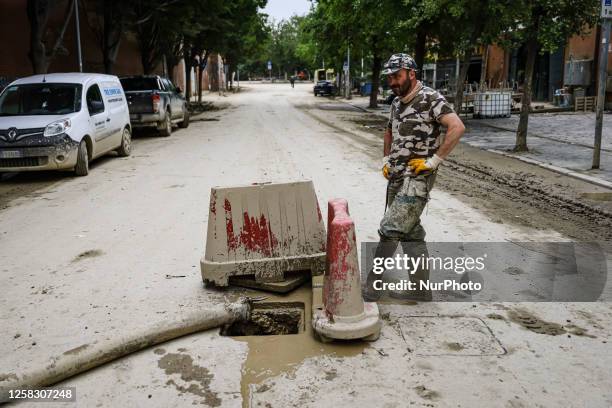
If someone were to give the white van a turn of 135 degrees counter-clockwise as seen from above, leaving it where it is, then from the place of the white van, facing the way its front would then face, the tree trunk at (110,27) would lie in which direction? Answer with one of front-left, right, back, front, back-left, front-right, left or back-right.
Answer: left

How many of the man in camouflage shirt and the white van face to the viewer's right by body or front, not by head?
0

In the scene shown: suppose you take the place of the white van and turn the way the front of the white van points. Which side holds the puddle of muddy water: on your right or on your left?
on your left

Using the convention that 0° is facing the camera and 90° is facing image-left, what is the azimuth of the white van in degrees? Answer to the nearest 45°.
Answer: approximately 45°

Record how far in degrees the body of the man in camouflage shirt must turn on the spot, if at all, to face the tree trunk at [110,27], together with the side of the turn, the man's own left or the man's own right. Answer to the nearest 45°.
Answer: approximately 90° to the man's own right

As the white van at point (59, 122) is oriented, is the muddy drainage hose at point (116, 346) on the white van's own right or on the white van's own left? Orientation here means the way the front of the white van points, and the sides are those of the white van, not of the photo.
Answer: on the white van's own left

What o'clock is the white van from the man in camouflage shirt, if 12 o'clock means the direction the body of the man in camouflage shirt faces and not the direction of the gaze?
The white van is roughly at 3 o'clock from the man in camouflage shirt.

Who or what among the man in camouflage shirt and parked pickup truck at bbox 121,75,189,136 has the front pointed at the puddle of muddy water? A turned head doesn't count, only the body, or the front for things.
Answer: the man in camouflage shirt
